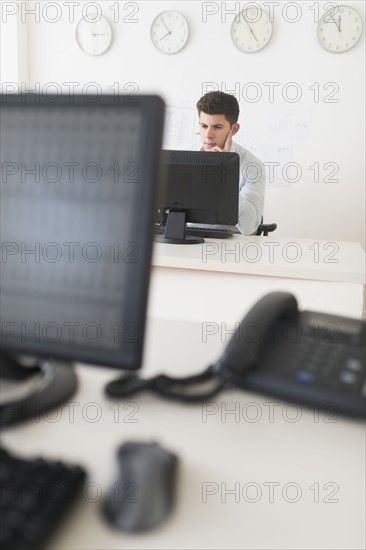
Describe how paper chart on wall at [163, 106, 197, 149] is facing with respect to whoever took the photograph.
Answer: facing the viewer

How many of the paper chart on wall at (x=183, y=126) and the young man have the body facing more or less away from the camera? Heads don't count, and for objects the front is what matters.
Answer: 0

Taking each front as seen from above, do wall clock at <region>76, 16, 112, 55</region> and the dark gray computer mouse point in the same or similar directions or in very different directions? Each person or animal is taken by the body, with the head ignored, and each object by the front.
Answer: very different directions

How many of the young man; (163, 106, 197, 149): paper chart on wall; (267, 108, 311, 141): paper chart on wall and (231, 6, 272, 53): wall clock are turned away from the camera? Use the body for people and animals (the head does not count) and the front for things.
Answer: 0

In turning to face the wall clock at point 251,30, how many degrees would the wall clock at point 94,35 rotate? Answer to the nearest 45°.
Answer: approximately 45° to its left

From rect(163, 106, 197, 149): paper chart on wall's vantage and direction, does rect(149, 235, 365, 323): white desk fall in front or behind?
in front

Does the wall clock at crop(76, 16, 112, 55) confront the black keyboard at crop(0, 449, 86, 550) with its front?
yes

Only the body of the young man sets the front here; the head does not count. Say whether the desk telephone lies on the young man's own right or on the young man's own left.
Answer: on the young man's own left

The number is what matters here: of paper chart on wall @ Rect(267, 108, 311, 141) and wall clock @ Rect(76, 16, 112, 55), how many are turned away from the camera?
0

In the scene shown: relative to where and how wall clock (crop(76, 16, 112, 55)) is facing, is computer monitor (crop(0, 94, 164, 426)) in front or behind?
in front

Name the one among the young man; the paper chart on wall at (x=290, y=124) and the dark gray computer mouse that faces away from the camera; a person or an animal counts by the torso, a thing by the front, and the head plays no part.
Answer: the dark gray computer mouse

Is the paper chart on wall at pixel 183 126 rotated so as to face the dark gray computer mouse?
yes

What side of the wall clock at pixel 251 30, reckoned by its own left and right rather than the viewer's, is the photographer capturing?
front
